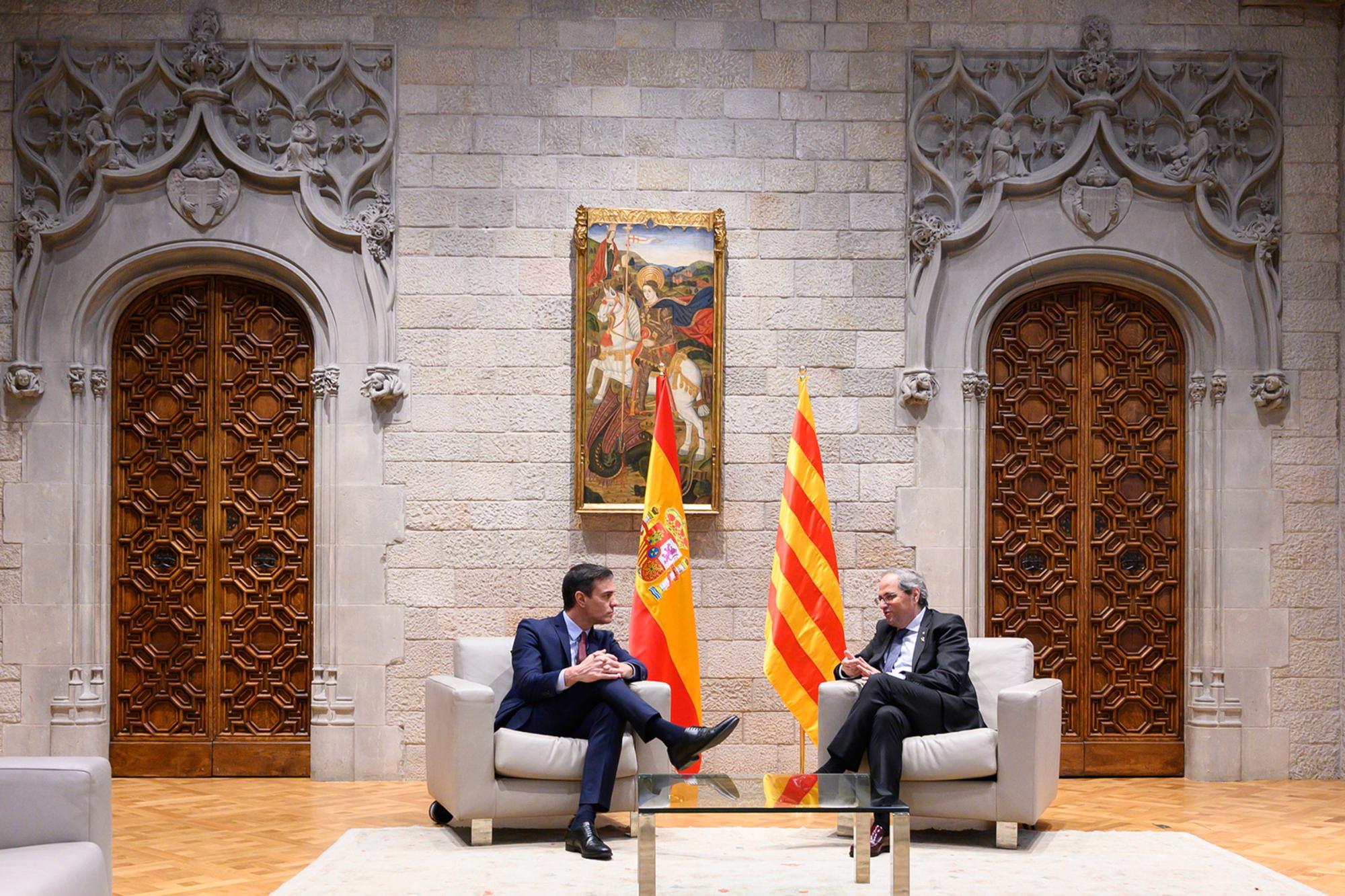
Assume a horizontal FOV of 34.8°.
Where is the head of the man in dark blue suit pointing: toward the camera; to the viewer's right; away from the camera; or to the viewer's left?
to the viewer's right

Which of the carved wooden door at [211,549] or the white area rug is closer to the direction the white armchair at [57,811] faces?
the white area rug

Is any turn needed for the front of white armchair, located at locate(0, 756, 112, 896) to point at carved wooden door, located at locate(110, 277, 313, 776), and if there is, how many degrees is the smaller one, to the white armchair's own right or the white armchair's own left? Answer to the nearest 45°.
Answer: approximately 90° to the white armchair's own left

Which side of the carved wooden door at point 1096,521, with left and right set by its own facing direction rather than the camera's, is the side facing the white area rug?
front

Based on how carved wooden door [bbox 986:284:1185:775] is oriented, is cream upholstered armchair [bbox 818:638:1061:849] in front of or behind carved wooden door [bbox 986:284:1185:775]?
in front

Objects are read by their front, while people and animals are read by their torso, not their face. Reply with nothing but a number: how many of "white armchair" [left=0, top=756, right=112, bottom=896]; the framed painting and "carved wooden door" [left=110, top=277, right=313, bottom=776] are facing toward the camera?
2

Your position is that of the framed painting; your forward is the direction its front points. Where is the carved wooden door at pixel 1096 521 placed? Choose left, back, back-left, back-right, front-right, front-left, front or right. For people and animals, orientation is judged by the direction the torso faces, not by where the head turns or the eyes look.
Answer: left

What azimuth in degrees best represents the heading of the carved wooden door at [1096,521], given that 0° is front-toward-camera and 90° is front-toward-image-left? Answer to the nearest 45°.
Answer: approximately 0°

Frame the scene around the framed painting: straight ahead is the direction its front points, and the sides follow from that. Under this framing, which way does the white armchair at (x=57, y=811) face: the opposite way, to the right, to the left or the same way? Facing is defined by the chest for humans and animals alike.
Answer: to the left
